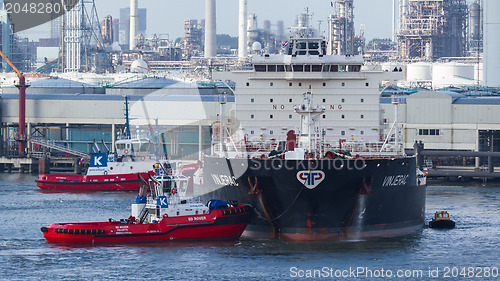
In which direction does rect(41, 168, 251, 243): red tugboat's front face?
to the viewer's right

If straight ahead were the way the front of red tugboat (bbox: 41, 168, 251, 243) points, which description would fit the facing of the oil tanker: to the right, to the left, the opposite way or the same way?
to the right

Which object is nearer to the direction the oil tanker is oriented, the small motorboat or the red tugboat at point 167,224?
the red tugboat

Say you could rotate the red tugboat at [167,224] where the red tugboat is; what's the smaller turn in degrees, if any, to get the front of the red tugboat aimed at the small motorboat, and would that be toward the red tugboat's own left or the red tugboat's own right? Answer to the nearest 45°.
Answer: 0° — it already faces it
